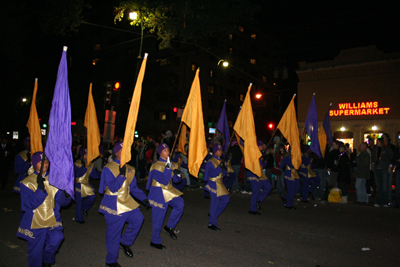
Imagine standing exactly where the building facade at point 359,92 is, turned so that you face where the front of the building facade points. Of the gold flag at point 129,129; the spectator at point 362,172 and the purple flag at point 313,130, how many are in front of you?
3

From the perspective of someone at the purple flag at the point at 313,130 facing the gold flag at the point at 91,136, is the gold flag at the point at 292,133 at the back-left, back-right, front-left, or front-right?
front-left

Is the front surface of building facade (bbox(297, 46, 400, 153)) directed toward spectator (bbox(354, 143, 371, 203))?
yes

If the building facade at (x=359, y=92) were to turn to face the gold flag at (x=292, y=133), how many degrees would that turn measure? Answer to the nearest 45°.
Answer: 0° — it already faces it

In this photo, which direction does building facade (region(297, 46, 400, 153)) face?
toward the camera

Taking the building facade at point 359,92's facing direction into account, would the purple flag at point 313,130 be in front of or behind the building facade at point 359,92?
in front

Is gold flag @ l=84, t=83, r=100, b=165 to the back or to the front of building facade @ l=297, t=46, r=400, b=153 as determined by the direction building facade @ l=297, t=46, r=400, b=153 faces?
to the front

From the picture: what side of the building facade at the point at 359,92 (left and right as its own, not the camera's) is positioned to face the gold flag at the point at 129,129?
front

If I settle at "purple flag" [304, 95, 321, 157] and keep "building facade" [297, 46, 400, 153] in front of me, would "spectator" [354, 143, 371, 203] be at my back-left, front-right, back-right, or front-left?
front-right
